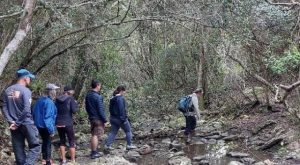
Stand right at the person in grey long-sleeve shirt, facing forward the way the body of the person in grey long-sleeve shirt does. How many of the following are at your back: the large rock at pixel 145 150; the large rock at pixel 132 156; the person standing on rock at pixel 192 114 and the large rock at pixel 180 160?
0

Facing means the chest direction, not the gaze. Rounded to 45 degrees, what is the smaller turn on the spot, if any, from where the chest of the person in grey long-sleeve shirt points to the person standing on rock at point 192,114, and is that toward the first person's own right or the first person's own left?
0° — they already face them

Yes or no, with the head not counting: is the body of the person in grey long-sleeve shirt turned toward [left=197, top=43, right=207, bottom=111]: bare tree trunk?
yes

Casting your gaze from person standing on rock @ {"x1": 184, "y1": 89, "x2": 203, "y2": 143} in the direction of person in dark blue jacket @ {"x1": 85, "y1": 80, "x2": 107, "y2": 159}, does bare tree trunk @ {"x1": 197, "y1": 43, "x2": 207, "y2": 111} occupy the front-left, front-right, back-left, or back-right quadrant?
back-right

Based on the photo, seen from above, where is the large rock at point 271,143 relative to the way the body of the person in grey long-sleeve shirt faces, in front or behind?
in front

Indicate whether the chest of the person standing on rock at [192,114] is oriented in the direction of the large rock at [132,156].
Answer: no

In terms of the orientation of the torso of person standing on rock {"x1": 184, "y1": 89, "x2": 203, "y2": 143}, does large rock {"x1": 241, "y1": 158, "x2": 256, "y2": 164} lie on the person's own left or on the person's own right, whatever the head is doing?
on the person's own right

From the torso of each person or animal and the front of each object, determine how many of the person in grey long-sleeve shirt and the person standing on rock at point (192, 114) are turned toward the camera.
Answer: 0

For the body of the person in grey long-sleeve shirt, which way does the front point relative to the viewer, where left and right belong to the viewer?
facing away from the viewer and to the right of the viewer

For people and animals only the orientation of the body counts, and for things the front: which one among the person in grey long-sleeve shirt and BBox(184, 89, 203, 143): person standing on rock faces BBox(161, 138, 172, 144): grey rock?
the person in grey long-sleeve shirt

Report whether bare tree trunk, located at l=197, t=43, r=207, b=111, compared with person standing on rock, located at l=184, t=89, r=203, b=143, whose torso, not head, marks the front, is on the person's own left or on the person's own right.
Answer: on the person's own left

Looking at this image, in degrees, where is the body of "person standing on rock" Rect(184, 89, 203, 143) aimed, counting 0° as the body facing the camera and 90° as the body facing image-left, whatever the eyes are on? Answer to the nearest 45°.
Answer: approximately 270°

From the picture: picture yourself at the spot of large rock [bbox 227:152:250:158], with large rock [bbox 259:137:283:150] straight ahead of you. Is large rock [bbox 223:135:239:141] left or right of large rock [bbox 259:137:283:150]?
left

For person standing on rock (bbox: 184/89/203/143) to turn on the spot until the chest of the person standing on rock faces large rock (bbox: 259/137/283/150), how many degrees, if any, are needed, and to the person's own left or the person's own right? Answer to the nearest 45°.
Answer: approximately 45° to the person's own right

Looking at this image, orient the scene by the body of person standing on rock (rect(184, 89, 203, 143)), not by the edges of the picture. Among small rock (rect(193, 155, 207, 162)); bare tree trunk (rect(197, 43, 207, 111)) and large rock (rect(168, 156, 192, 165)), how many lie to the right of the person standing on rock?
2

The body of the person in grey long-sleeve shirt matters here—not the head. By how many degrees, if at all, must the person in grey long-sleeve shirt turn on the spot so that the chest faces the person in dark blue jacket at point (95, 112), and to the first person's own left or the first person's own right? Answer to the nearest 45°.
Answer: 0° — they already face them
